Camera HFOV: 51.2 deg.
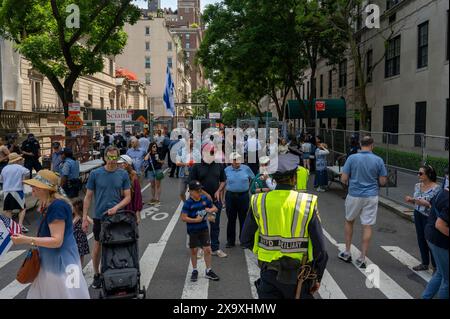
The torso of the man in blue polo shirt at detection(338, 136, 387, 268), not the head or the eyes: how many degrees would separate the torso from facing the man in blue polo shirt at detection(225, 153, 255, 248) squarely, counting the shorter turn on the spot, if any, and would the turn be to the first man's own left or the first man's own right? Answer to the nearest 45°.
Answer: approximately 90° to the first man's own left

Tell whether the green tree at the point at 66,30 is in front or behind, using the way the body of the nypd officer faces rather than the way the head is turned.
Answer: in front

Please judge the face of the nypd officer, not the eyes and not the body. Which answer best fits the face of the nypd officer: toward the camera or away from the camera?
away from the camera

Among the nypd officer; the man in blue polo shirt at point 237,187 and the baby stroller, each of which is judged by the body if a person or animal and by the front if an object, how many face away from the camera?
1

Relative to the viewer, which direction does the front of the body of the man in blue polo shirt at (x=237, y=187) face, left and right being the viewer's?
facing the viewer

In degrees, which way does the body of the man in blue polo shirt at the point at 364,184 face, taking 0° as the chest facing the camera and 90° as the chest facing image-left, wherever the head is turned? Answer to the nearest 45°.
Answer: approximately 180°

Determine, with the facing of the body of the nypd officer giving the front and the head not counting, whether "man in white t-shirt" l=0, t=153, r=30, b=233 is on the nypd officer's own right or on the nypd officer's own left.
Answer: on the nypd officer's own left

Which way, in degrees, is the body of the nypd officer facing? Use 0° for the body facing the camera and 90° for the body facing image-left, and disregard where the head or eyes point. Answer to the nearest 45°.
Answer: approximately 180°

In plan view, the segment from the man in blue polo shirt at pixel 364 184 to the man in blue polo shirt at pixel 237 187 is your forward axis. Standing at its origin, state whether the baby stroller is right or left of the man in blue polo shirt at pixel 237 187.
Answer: left

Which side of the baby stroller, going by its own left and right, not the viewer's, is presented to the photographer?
front

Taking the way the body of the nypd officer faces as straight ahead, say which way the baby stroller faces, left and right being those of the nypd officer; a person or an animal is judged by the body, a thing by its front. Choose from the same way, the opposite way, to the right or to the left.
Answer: the opposite way

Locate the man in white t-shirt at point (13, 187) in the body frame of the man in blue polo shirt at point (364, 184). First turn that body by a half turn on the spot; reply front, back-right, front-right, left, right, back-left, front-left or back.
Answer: right

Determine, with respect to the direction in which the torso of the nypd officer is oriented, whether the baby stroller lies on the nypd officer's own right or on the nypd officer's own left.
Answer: on the nypd officer's own left

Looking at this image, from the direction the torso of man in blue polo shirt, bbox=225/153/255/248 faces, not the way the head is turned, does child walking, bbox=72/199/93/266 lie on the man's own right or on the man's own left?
on the man's own right

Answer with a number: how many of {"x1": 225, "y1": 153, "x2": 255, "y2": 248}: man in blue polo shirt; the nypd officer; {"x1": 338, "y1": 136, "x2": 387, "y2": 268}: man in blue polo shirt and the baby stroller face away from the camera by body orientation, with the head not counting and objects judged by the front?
2

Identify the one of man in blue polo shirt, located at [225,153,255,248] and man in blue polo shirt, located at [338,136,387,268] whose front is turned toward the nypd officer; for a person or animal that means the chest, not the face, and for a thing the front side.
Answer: man in blue polo shirt, located at [225,153,255,248]
